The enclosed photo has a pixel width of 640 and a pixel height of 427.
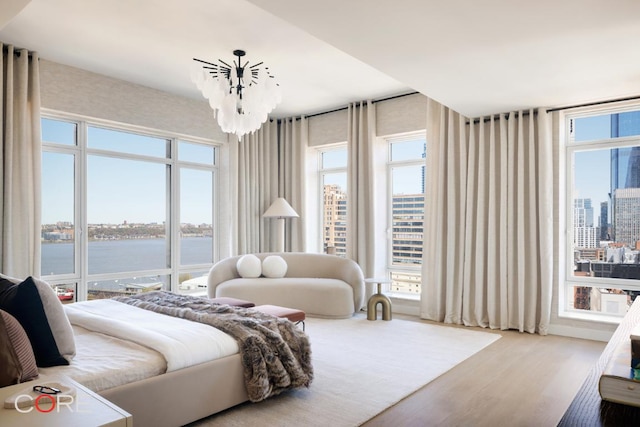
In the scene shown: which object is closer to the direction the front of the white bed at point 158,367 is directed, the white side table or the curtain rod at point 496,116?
the curtain rod

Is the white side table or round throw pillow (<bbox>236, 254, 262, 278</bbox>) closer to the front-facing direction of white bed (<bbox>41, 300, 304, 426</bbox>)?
the round throw pillow

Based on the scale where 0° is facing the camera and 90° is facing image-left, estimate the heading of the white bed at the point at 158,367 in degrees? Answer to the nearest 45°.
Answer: approximately 225°

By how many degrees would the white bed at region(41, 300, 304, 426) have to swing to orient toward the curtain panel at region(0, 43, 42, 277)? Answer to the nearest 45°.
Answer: approximately 90° to its left

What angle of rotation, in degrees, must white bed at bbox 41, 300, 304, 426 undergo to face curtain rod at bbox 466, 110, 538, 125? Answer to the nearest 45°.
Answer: approximately 45° to its right

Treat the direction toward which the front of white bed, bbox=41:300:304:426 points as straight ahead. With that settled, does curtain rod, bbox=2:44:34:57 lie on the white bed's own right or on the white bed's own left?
on the white bed's own left

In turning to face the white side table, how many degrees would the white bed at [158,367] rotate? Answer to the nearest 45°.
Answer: approximately 135° to its right

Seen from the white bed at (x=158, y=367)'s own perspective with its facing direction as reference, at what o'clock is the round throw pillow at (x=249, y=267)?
The round throw pillow is roughly at 11 o'clock from the white bed.

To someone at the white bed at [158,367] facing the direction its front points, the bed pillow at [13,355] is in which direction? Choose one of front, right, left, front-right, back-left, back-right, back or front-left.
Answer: back
